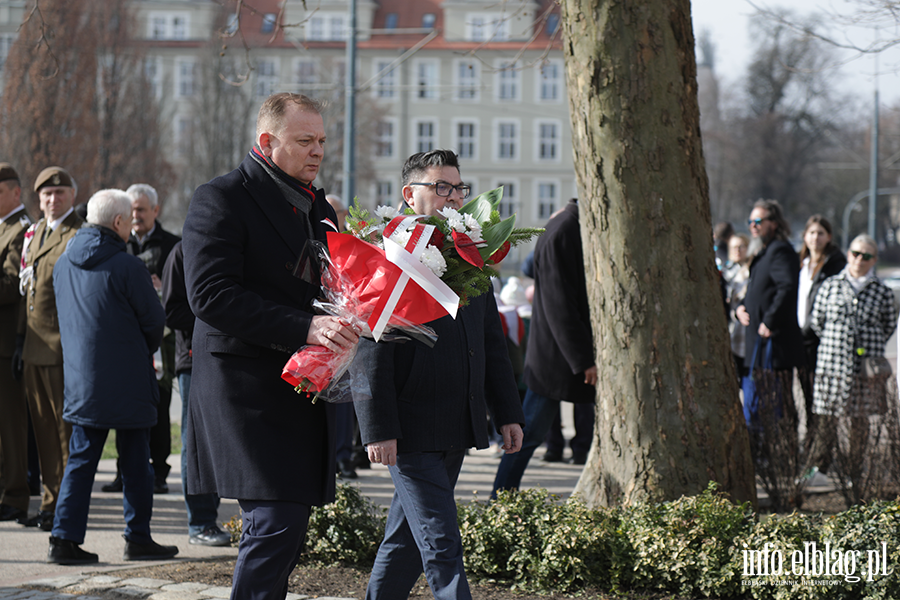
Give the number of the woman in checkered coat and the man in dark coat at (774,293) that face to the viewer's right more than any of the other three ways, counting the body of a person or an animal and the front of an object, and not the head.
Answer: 0

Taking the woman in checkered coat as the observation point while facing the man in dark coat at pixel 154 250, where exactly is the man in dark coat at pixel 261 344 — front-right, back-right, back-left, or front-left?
front-left

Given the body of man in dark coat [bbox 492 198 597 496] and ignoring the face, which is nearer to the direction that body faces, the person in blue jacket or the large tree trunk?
the large tree trunk

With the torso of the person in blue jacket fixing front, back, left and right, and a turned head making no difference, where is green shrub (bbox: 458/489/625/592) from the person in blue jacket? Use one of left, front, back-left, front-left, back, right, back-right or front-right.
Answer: right

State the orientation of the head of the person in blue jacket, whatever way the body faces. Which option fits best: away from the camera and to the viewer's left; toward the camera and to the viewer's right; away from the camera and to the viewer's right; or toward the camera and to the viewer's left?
away from the camera and to the viewer's right

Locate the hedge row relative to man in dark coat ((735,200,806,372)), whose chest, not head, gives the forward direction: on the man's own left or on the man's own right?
on the man's own left

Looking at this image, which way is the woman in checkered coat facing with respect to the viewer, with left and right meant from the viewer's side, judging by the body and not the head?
facing the viewer

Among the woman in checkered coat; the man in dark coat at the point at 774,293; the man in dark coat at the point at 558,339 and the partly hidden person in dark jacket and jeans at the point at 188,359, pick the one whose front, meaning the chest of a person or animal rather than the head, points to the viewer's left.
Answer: the man in dark coat at the point at 774,293

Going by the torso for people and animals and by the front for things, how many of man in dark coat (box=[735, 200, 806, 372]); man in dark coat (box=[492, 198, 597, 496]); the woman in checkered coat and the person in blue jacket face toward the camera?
1

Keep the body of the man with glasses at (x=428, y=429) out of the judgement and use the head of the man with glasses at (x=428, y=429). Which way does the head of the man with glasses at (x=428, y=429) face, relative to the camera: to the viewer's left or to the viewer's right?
to the viewer's right

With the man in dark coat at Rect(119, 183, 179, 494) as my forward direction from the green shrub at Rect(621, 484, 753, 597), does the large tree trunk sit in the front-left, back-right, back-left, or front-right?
front-right

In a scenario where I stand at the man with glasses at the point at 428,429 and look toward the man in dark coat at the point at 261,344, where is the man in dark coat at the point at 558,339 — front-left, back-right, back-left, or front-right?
back-right
